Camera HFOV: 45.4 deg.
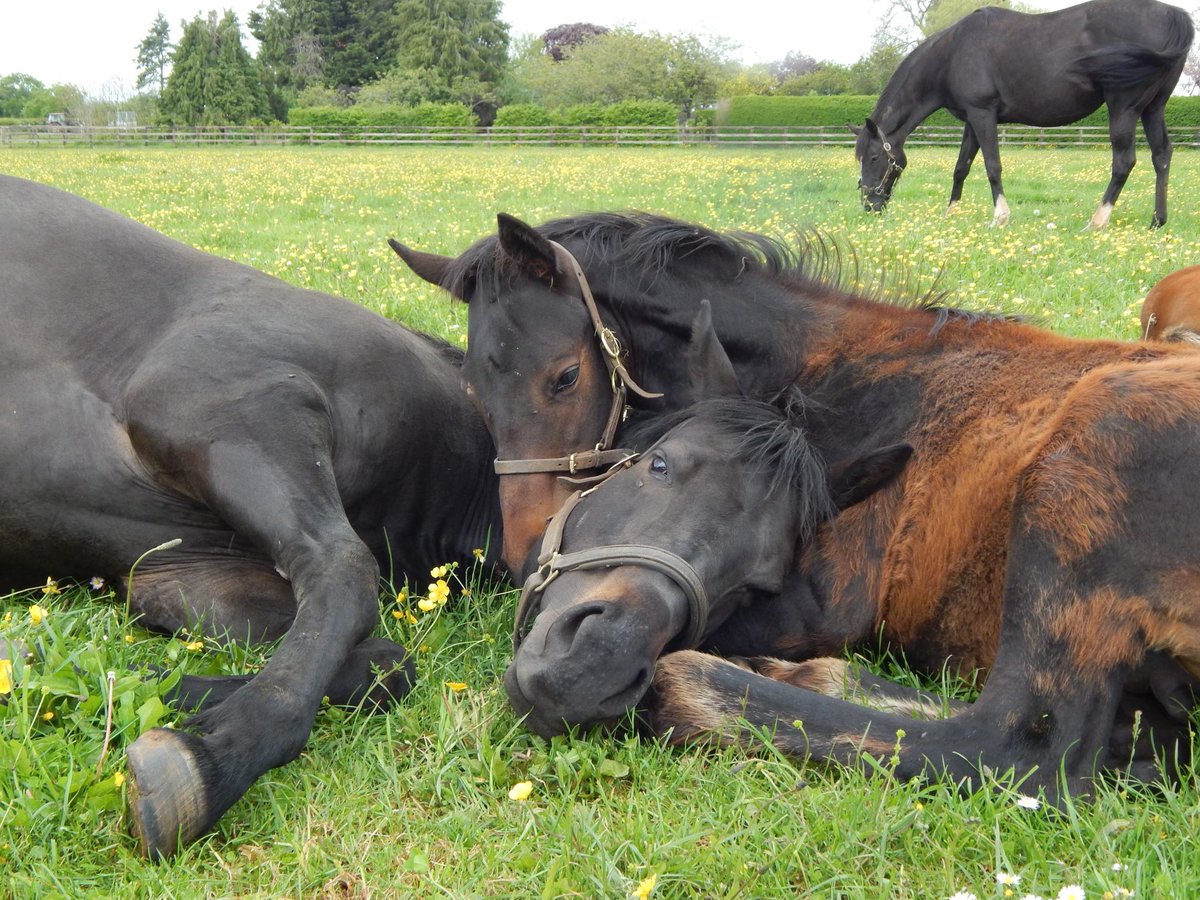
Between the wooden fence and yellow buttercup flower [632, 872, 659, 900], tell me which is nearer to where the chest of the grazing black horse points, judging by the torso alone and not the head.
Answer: the wooden fence

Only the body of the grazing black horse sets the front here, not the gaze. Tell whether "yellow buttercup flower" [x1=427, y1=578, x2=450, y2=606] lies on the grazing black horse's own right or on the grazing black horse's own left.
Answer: on the grazing black horse's own left

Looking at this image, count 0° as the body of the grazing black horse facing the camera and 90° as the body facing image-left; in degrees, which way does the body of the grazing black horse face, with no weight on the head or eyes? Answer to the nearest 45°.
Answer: approximately 90°

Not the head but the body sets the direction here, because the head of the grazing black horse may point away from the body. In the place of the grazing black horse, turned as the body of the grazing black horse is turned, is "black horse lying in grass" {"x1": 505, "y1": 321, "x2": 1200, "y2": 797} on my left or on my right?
on my left

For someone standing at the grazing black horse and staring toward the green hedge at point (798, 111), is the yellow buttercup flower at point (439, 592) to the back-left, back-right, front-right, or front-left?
back-left

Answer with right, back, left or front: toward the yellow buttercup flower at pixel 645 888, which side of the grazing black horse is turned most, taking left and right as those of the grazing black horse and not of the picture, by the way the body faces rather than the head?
left

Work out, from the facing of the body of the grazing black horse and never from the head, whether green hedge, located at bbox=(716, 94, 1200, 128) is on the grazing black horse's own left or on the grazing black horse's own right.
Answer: on the grazing black horse's own right

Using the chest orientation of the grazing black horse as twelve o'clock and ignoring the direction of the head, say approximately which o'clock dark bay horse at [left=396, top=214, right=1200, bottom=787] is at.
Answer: The dark bay horse is roughly at 9 o'clock from the grazing black horse.

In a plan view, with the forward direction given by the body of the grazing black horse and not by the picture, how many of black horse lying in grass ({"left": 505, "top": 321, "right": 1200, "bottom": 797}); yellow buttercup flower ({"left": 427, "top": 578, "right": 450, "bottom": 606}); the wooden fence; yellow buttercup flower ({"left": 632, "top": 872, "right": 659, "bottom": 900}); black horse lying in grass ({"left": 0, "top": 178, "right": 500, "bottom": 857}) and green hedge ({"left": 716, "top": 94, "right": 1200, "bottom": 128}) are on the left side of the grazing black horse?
4

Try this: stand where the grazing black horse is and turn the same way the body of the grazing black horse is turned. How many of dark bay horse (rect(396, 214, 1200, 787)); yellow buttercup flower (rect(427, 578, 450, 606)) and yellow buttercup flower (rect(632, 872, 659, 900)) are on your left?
3

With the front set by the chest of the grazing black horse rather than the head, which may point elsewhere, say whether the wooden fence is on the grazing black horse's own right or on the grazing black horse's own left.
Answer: on the grazing black horse's own right
